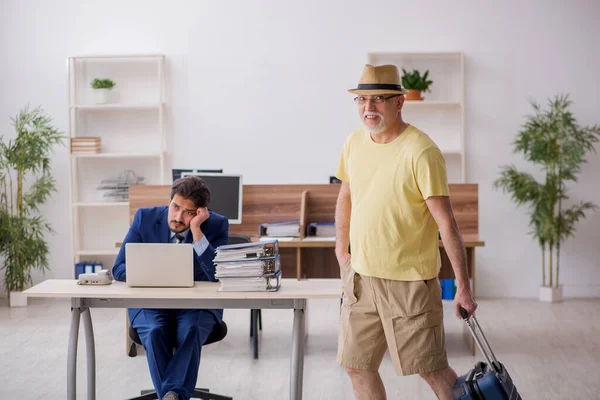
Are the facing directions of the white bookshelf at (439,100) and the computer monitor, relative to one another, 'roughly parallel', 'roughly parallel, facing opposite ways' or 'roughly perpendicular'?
roughly parallel

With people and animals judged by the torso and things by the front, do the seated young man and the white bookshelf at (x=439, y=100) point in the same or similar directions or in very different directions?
same or similar directions

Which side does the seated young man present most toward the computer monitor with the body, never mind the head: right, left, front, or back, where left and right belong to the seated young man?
back

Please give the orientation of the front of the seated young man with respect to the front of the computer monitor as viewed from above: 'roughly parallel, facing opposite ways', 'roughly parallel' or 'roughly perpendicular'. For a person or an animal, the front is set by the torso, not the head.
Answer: roughly parallel

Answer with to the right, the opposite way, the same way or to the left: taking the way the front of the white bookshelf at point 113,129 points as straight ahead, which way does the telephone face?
the opposite way

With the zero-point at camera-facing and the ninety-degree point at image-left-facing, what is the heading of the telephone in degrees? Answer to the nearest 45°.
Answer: approximately 180°

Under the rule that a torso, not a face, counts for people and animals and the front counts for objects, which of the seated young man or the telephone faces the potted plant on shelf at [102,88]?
the telephone

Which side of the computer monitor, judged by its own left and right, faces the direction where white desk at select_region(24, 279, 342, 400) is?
front

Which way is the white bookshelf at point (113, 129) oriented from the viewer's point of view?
toward the camera

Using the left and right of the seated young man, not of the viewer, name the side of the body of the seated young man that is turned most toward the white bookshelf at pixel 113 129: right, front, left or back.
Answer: back

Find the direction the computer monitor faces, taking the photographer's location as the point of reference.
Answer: facing the viewer

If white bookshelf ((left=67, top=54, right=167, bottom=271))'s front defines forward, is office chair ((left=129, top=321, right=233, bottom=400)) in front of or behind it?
in front

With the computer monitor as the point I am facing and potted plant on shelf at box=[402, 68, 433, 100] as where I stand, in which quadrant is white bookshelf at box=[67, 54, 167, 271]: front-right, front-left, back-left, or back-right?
front-right

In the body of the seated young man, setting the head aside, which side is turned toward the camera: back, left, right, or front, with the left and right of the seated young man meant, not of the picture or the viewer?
front
